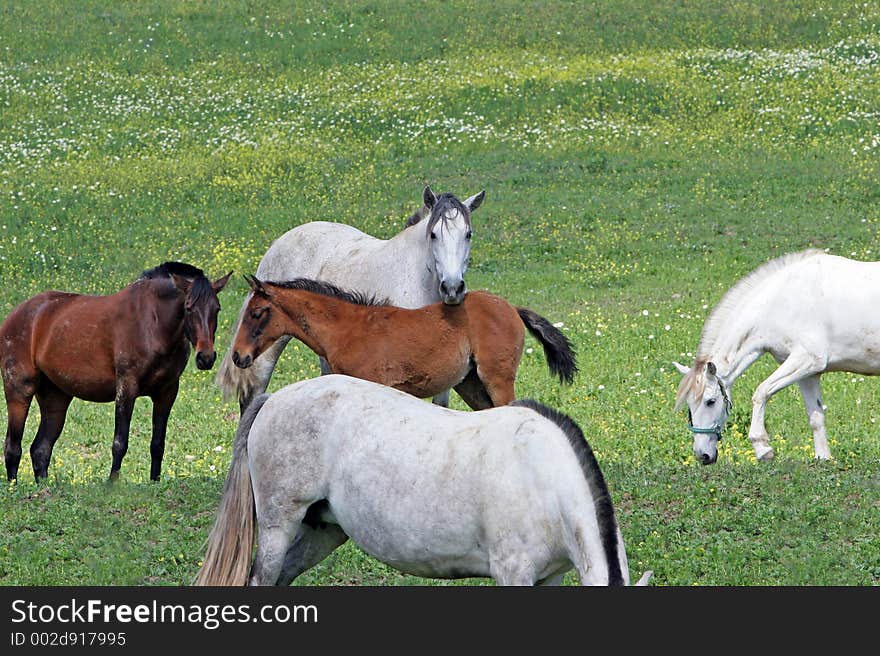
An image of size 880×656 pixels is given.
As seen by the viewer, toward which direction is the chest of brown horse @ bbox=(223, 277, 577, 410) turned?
to the viewer's left

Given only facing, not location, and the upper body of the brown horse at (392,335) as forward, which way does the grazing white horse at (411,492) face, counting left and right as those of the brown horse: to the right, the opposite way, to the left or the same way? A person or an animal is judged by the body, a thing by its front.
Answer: the opposite way

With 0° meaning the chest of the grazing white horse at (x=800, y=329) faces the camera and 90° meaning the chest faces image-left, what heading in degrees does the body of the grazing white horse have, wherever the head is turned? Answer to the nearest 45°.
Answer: approximately 90°

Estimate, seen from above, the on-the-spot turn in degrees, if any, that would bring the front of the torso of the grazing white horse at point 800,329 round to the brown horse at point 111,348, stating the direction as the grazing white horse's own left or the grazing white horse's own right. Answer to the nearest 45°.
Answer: approximately 45° to the grazing white horse's own left

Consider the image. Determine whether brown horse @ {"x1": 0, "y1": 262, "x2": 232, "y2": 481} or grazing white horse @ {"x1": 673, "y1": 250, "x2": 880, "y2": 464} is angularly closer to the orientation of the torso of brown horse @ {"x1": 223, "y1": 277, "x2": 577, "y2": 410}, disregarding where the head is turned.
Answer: the brown horse

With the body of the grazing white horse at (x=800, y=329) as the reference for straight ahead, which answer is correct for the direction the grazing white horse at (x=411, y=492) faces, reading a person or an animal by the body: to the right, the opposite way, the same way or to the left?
the opposite way

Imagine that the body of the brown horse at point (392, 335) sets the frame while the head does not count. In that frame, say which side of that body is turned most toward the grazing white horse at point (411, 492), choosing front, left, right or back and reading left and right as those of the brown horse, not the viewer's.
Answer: left

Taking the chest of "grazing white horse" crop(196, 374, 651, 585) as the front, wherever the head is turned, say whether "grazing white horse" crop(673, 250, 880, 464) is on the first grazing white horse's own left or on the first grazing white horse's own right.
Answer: on the first grazing white horse's own left

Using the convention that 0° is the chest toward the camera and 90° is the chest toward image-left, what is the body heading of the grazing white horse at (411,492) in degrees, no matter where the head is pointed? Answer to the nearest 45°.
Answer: approximately 270°

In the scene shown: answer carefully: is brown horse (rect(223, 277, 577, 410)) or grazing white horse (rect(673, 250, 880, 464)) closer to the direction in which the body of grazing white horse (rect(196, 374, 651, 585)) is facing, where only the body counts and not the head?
the grazing white horse

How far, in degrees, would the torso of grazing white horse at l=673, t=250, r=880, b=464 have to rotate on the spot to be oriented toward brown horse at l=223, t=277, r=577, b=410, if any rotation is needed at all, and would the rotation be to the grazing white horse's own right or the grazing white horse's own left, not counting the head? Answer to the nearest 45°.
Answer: approximately 45° to the grazing white horse's own left

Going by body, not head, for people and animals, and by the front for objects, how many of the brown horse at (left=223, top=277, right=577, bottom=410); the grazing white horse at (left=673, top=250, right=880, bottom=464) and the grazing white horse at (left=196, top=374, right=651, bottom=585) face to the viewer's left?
2
